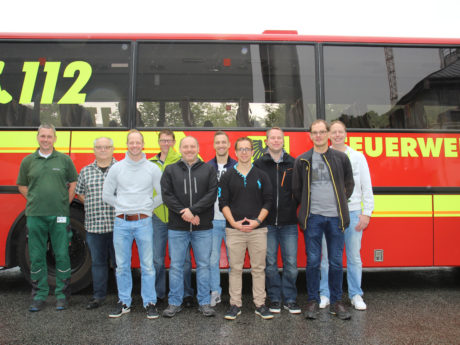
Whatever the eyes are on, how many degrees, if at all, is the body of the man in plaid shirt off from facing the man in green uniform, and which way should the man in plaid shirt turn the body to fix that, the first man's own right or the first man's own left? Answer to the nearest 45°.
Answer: approximately 135° to the first man's own right

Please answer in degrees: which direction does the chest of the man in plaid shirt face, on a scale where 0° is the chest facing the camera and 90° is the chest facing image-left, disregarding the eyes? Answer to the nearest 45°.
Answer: approximately 0°

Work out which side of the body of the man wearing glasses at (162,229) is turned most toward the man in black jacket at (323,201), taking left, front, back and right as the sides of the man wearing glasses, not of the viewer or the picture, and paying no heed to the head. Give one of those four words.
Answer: left

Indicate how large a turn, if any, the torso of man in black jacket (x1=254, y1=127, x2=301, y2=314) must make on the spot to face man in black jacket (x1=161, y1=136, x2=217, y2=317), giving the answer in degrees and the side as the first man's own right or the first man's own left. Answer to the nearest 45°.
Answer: approximately 90° to the first man's own right

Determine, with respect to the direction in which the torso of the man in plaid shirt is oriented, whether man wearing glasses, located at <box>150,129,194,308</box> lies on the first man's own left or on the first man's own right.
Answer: on the first man's own left

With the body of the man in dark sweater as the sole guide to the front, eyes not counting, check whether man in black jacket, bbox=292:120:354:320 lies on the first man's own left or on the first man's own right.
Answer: on the first man's own left

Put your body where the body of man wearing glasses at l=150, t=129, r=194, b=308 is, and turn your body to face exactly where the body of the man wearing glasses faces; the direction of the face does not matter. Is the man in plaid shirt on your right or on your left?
on your right

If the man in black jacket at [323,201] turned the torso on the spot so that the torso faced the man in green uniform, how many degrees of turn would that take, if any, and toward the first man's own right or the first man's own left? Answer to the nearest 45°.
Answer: approximately 90° to the first man's own right

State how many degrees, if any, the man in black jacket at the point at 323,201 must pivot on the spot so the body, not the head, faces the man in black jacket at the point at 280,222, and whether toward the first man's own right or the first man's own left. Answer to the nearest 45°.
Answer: approximately 90° to the first man's own right

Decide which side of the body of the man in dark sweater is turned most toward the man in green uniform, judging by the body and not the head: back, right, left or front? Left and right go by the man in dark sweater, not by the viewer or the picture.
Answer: right
